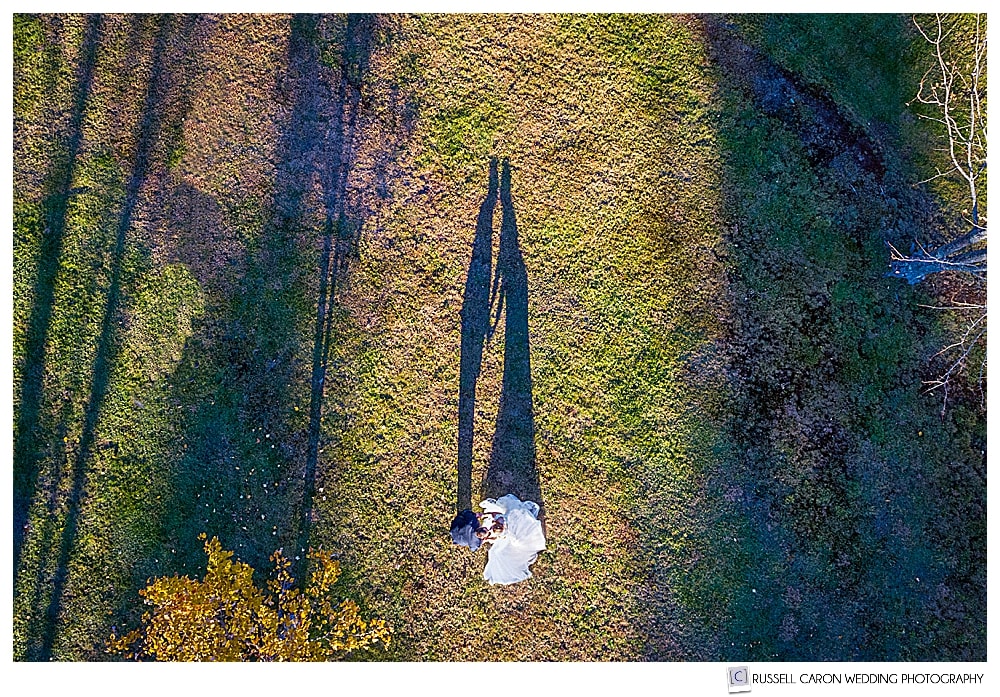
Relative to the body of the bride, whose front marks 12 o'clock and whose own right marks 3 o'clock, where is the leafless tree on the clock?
The leafless tree is roughly at 6 o'clock from the bride.

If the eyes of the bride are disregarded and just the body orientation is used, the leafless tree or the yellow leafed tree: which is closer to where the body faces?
the yellow leafed tree

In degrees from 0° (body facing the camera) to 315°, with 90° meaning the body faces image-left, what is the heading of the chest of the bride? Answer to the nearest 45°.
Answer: approximately 90°

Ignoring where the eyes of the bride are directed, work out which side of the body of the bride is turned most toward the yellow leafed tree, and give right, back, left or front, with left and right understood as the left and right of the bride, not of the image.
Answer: front
